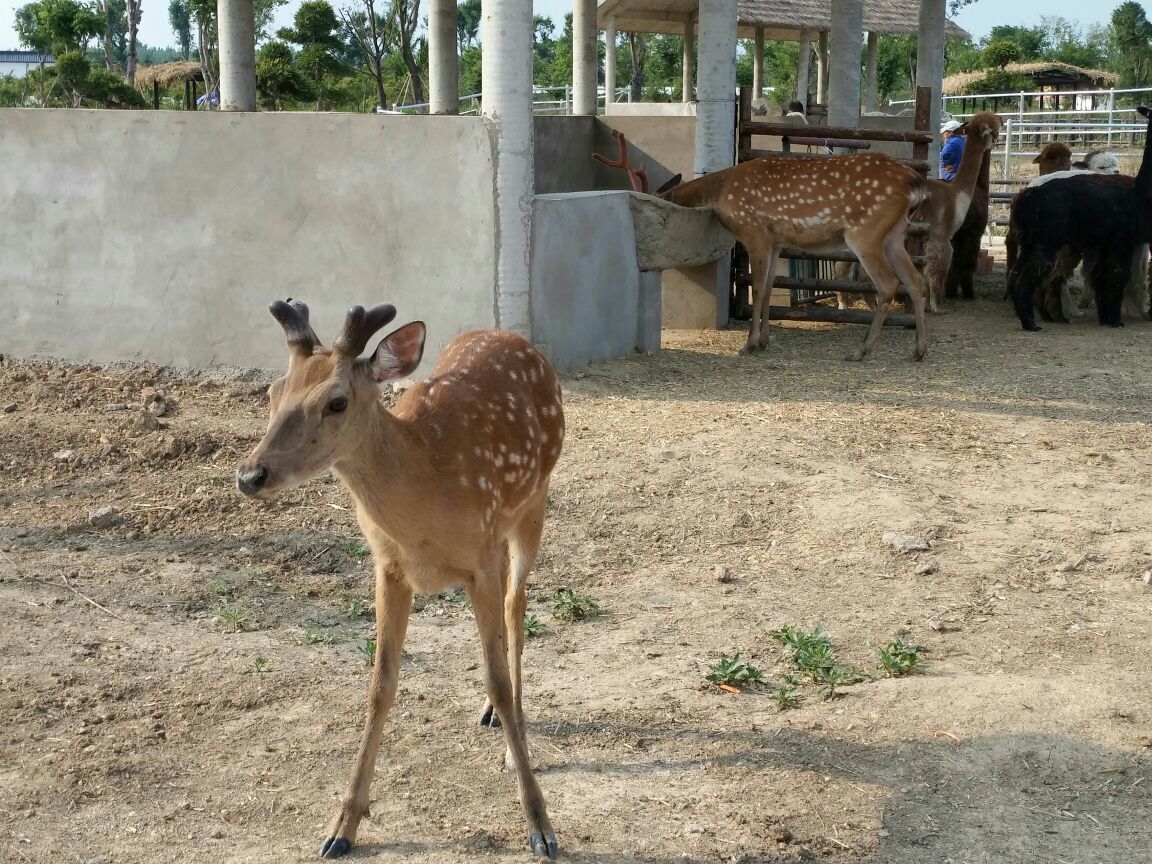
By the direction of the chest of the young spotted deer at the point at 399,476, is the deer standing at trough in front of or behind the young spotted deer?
behind

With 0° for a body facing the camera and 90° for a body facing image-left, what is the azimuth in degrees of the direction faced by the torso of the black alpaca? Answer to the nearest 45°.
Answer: approximately 270°

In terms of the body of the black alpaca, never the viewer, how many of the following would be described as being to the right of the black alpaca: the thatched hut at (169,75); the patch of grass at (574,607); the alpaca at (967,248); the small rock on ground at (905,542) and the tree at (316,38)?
2

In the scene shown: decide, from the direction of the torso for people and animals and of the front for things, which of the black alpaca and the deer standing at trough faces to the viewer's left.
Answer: the deer standing at trough

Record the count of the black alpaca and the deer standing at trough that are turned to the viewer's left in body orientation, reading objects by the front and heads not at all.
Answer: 1

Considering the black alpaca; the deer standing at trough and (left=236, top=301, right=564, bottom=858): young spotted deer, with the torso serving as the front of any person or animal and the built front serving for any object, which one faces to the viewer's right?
the black alpaca

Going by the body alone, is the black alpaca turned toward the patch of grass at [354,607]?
no

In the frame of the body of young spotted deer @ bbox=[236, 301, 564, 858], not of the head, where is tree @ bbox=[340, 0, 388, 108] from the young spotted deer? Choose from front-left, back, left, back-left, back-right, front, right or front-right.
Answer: back-right

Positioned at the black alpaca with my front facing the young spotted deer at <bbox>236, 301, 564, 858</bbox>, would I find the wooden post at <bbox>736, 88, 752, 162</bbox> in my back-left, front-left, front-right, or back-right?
front-right

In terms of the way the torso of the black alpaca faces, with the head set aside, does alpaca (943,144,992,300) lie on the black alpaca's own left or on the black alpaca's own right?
on the black alpaca's own left

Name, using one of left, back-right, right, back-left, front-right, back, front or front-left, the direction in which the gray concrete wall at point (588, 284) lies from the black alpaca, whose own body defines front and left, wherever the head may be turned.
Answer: back-right

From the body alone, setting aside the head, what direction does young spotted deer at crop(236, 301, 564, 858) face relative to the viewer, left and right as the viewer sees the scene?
facing the viewer and to the left of the viewer

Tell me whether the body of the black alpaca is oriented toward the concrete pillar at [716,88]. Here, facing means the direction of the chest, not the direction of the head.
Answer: no

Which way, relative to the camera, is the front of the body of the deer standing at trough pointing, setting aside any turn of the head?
to the viewer's left

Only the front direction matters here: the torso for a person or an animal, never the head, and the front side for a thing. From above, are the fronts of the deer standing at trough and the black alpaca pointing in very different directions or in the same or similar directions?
very different directions
